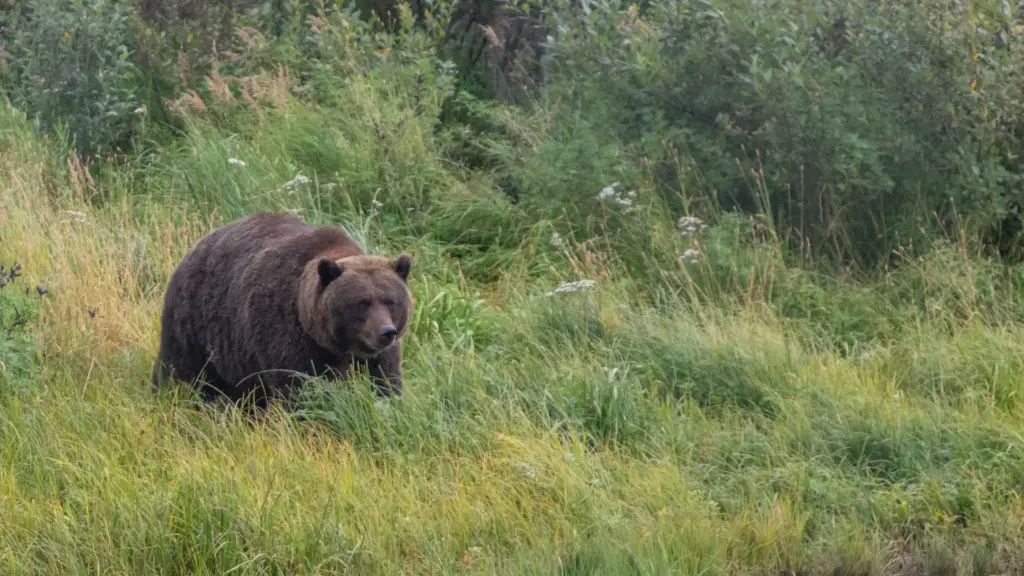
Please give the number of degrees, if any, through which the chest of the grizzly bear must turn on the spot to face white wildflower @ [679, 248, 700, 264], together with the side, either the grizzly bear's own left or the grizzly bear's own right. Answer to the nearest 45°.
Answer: approximately 45° to the grizzly bear's own left

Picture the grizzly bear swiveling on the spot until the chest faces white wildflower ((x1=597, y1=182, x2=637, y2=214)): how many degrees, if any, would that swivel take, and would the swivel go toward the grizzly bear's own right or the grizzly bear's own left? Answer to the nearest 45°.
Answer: approximately 90° to the grizzly bear's own left

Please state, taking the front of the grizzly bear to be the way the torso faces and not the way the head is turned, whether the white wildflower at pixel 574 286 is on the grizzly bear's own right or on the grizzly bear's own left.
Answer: on the grizzly bear's own left

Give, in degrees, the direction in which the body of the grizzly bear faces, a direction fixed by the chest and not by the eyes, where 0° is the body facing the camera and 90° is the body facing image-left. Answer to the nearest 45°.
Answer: approximately 315°

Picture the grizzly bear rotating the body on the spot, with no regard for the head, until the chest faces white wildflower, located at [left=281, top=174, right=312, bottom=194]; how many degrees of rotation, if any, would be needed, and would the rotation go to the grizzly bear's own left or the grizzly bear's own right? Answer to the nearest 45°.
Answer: approximately 135° to the grizzly bear's own left

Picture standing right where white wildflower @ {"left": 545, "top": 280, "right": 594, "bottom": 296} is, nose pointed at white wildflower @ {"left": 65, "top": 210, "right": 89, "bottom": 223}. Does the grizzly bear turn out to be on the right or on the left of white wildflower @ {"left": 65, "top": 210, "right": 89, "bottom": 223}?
left

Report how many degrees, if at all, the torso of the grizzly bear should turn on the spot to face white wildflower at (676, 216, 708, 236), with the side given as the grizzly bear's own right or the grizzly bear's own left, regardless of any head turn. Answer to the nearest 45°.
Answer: approximately 90° to the grizzly bear's own left

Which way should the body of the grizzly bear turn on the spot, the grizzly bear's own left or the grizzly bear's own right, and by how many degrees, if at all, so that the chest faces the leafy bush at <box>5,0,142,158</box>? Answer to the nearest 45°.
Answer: approximately 135° to the grizzly bear's own left

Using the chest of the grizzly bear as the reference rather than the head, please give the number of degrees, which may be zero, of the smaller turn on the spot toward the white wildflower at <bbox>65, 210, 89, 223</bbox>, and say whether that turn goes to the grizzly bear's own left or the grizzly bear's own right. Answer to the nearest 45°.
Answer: approximately 180°

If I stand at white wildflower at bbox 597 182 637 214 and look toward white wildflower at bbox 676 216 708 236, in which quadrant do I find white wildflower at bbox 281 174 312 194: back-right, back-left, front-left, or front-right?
back-right

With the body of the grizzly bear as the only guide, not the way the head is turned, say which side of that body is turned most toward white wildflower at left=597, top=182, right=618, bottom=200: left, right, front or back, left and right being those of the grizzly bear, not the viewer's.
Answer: left
